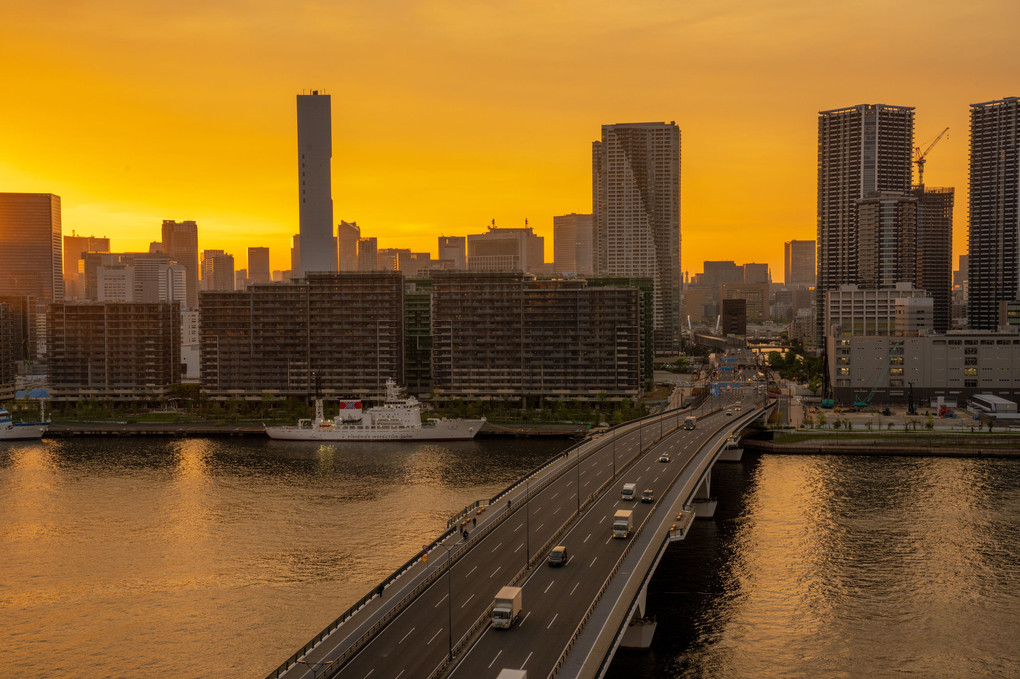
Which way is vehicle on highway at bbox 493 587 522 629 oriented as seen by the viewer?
toward the camera

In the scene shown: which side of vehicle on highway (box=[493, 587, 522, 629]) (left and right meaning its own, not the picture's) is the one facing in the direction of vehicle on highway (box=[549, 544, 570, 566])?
back
